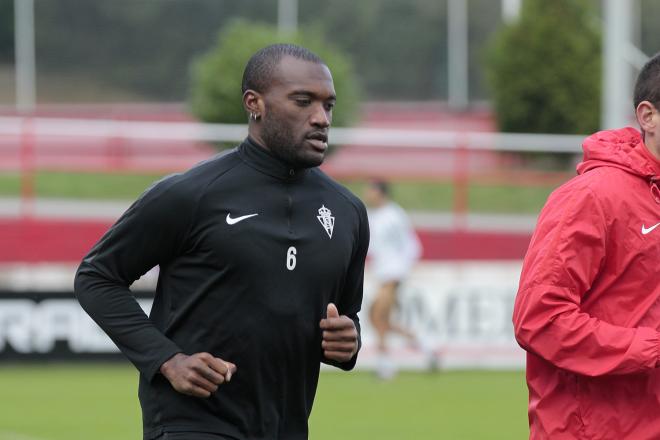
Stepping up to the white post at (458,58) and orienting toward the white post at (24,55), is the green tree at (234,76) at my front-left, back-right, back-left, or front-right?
front-left

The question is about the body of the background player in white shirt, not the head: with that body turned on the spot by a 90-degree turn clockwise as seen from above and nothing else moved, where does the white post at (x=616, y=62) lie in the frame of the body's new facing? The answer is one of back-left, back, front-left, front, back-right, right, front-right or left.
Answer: right

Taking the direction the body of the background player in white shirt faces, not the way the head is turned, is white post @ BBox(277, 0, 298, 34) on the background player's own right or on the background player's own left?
on the background player's own right

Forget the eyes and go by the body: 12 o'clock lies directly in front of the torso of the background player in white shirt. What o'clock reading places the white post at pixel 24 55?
The white post is roughly at 2 o'clock from the background player in white shirt.

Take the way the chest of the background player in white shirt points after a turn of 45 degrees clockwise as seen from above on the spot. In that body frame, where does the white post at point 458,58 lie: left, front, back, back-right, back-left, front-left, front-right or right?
front-right

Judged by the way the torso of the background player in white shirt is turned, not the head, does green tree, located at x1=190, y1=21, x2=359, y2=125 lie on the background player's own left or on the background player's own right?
on the background player's own right

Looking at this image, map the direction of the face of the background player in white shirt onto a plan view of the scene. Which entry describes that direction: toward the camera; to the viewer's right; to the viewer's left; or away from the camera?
to the viewer's left
